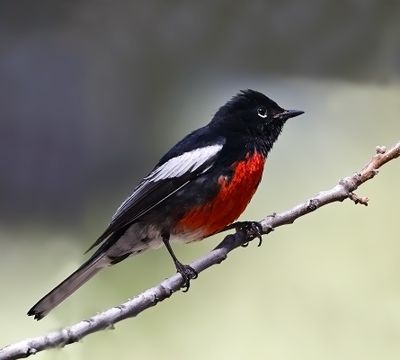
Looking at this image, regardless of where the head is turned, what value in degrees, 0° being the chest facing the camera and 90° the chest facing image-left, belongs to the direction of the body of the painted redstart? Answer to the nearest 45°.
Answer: approximately 270°
